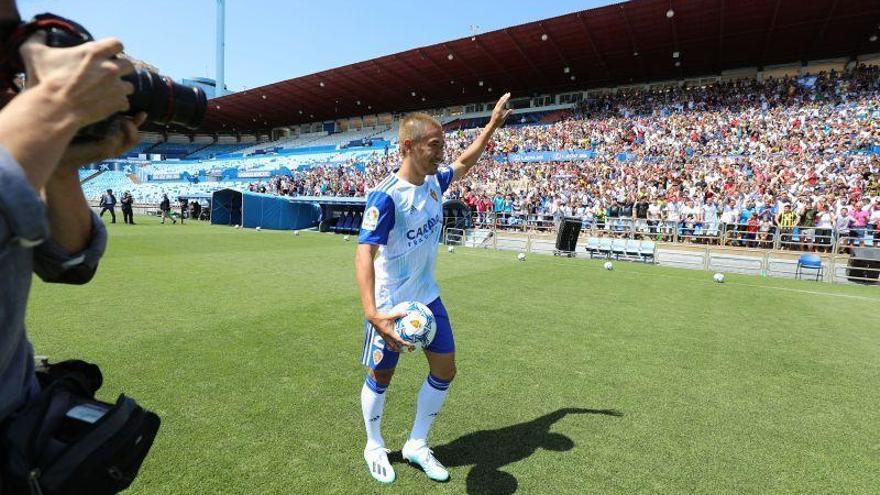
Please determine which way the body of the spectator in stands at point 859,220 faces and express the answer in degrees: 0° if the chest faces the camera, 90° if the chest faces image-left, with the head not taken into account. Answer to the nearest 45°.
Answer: approximately 45°

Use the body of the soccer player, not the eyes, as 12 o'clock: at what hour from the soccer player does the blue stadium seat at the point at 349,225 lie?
The blue stadium seat is roughly at 7 o'clock from the soccer player.

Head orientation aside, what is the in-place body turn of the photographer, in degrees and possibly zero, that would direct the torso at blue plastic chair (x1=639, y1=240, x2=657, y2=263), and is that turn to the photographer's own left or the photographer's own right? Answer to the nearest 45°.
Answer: approximately 45° to the photographer's own left

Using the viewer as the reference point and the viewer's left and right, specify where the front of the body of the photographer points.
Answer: facing to the right of the viewer

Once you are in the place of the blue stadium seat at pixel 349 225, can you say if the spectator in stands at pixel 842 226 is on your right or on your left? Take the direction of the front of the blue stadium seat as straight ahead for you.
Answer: on your left

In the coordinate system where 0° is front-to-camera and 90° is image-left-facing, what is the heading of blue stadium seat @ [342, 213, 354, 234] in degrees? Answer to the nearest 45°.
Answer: approximately 45°

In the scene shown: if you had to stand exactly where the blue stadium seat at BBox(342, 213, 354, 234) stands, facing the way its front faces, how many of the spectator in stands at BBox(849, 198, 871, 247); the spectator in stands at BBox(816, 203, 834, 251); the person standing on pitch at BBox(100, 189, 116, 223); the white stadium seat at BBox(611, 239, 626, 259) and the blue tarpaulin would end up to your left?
3

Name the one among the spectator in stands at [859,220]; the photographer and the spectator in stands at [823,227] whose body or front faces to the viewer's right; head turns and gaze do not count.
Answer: the photographer

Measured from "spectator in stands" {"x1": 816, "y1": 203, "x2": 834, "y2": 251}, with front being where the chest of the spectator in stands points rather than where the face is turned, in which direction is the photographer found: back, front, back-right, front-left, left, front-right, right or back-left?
front-left
